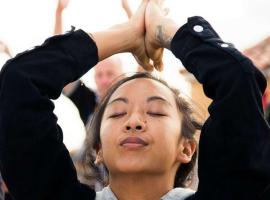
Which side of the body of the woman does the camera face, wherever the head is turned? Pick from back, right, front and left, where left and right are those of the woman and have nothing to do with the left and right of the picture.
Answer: front
